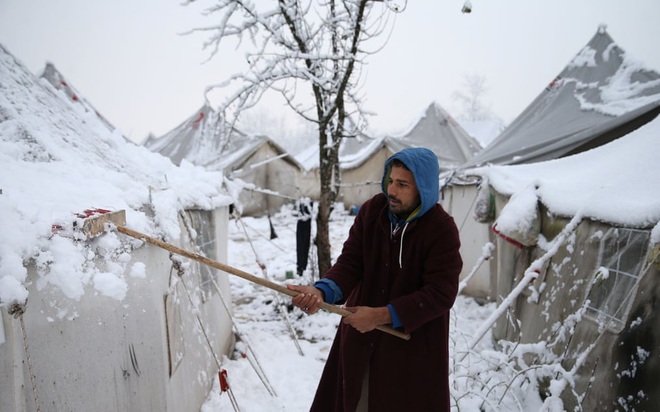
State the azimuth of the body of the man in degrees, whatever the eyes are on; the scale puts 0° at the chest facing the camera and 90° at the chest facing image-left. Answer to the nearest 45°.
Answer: approximately 45°

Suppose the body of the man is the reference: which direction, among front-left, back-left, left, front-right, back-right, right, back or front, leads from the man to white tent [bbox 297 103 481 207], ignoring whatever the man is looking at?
back-right

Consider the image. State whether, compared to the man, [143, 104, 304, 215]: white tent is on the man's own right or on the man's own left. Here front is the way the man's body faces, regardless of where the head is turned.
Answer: on the man's own right

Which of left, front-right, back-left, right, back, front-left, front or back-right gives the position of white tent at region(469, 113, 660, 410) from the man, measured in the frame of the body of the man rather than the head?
back

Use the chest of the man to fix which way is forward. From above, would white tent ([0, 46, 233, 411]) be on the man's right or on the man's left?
on the man's right
